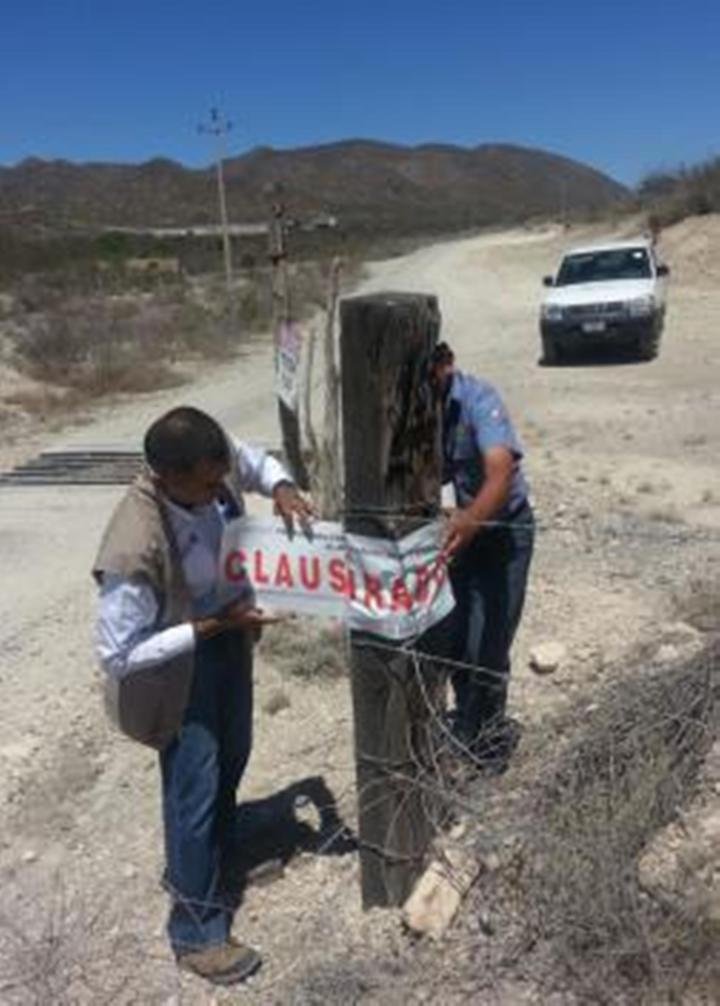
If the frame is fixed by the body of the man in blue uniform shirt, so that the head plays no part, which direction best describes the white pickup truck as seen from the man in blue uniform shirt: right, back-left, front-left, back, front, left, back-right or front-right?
back-right

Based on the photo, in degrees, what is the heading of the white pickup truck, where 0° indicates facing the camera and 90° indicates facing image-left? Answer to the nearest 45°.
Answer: approximately 0°

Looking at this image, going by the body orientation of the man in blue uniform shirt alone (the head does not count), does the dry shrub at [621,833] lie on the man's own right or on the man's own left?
on the man's own left

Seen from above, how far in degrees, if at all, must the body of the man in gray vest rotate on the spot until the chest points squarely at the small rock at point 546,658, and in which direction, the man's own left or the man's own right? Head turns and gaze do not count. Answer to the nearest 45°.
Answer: approximately 90° to the man's own left

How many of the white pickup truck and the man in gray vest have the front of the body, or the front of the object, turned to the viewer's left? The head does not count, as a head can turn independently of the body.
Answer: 0

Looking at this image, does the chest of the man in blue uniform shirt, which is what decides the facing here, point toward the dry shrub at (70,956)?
yes

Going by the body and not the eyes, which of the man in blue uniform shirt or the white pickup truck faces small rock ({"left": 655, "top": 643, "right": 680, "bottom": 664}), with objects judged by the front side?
the white pickup truck

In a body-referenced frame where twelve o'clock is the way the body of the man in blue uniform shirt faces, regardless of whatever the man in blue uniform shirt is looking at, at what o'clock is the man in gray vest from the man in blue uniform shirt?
The man in gray vest is roughly at 12 o'clock from the man in blue uniform shirt.

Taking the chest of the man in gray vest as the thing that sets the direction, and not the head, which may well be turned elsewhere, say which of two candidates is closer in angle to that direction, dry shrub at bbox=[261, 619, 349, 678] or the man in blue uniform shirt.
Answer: the man in blue uniform shirt

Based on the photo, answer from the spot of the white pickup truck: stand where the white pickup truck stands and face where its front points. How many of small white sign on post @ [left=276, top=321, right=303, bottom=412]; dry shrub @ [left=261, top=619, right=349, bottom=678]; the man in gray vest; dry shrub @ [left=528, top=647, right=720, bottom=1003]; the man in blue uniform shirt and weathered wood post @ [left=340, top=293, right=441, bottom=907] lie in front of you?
6

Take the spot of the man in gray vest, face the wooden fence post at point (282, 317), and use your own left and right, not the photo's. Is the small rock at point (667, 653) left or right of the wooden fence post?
right
